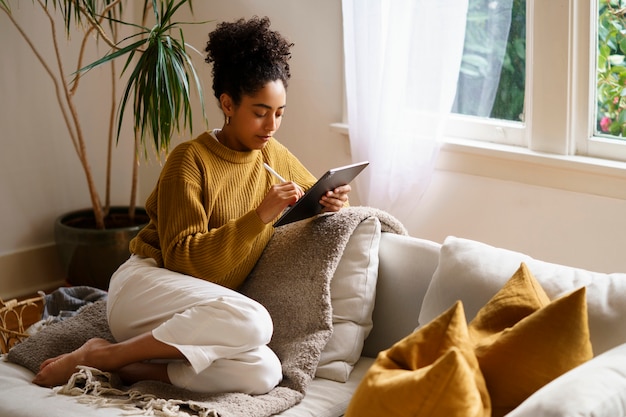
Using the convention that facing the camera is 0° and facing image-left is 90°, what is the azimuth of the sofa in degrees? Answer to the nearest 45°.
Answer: approximately 45°

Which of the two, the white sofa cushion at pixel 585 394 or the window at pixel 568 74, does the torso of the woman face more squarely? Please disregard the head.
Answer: the white sofa cushion

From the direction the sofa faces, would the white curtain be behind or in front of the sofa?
behind

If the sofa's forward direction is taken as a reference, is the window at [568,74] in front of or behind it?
behind

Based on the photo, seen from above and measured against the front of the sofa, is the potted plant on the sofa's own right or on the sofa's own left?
on the sofa's own right
